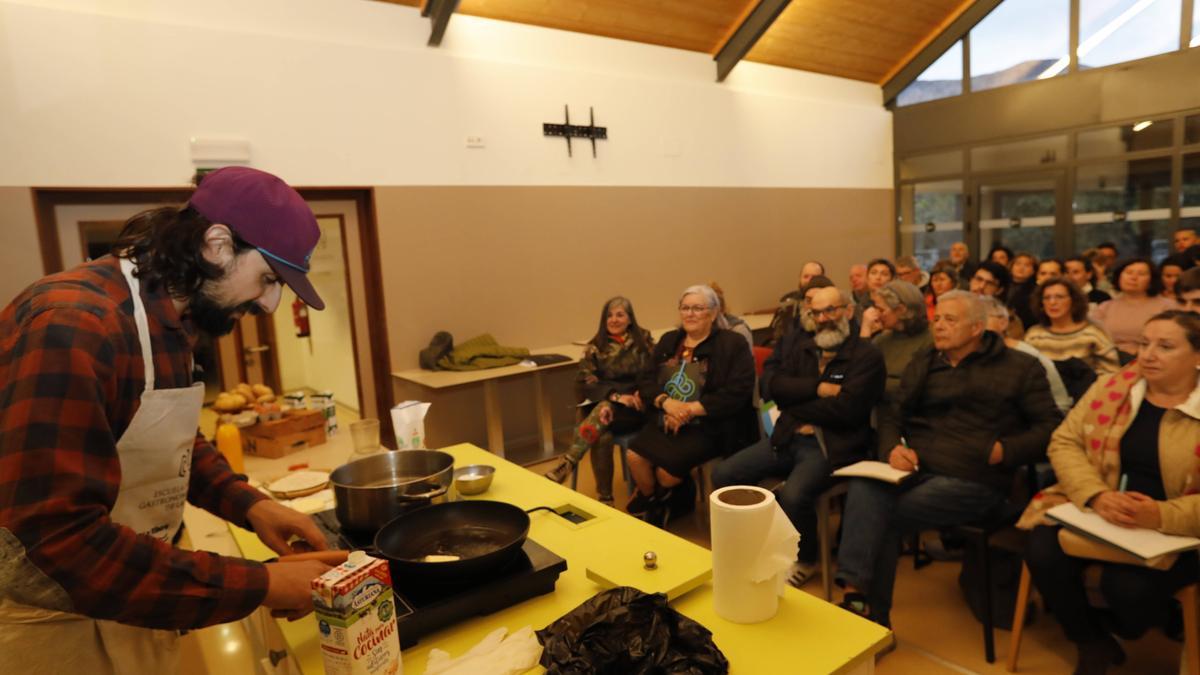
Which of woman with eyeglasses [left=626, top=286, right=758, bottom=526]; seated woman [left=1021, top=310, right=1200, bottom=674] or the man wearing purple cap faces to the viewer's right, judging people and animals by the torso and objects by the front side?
the man wearing purple cap

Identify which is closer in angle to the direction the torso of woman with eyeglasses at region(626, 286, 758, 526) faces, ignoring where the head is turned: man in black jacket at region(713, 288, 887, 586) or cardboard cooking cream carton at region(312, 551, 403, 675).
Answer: the cardboard cooking cream carton

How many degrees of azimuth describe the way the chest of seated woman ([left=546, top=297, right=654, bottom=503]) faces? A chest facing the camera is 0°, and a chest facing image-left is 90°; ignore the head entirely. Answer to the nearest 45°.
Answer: approximately 45°

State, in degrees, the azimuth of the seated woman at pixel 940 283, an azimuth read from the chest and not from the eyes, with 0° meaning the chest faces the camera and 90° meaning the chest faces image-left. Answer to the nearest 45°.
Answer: approximately 45°

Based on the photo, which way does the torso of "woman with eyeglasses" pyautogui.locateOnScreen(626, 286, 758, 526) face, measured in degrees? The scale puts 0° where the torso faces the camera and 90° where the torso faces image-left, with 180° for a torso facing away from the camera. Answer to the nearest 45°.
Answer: approximately 45°

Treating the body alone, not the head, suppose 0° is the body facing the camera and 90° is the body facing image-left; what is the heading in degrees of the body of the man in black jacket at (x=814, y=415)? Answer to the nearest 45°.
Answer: approximately 45°

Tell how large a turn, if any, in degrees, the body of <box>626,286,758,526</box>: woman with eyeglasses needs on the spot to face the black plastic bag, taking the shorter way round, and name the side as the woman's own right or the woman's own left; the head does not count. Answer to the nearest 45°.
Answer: approximately 45° to the woman's own left

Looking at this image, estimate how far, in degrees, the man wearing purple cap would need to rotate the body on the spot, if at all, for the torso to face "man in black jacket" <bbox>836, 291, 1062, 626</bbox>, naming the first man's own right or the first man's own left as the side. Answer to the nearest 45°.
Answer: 0° — they already face them

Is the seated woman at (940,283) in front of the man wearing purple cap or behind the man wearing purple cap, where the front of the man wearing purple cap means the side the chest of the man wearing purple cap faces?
in front

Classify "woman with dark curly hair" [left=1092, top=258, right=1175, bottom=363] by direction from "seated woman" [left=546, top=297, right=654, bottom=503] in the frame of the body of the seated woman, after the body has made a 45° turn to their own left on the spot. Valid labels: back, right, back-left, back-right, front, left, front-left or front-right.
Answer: left
